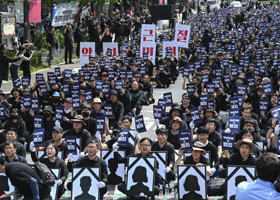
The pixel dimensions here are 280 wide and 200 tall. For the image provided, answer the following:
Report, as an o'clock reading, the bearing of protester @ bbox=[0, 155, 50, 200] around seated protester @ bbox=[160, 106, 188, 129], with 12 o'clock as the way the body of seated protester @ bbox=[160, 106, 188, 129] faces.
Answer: protester @ bbox=[0, 155, 50, 200] is roughly at 1 o'clock from seated protester @ bbox=[160, 106, 188, 129].

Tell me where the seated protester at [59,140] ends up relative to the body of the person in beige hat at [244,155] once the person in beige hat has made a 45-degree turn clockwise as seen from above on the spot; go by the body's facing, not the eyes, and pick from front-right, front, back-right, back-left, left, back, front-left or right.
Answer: front-right

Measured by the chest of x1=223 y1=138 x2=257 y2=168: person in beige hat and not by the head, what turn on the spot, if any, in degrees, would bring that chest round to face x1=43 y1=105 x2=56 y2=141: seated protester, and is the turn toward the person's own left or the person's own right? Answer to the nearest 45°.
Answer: approximately 135° to the person's own right

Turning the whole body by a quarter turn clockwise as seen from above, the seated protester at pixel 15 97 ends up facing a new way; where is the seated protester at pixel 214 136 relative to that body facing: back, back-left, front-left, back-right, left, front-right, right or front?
back-left

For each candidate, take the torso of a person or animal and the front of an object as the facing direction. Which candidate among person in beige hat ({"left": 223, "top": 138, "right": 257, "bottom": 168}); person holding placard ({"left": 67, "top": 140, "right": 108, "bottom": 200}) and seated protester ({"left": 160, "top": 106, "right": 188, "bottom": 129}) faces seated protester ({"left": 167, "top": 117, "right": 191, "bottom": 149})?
seated protester ({"left": 160, "top": 106, "right": 188, "bottom": 129})

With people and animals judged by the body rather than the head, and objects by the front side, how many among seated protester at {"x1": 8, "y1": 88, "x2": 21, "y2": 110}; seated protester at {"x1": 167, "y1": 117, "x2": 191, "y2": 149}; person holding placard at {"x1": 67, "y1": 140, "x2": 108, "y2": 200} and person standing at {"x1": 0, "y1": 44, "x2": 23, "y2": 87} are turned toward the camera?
3

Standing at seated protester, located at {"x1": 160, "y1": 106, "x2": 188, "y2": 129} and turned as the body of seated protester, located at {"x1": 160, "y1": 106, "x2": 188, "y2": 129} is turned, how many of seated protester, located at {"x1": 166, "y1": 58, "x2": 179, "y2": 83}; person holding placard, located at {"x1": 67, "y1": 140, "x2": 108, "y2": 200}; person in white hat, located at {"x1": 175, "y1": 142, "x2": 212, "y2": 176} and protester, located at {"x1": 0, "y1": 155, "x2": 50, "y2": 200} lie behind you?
1

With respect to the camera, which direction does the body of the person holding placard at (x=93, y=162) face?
toward the camera

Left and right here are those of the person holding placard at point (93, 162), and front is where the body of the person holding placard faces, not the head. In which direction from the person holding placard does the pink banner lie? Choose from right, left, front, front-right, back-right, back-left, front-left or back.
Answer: back

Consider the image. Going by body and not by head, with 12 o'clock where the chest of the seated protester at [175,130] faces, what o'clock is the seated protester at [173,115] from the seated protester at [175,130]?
the seated protester at [173,115] is roughly at 6 o'clock from the seated protester at [175,130].

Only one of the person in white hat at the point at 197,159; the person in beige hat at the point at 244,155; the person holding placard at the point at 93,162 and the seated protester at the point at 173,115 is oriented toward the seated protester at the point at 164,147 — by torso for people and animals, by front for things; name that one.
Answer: the seated protester at the point at 173,115

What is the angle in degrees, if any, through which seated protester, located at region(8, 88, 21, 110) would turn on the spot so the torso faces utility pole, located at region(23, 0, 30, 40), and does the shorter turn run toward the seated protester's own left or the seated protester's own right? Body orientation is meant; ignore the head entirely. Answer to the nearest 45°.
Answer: approximately 180°

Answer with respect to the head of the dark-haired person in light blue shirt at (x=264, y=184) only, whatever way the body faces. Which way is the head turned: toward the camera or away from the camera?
away from the camera
